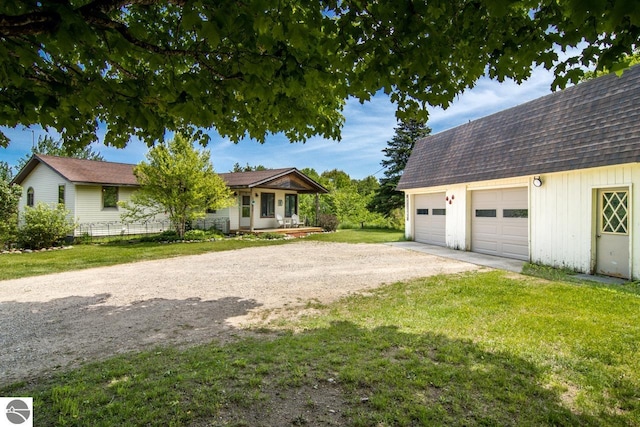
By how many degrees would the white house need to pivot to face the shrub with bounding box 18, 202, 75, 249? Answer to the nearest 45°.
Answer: approximately 45° to its right

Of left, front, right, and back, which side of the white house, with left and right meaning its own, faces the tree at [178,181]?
front

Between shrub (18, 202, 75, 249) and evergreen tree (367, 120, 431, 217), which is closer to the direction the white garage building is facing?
the shrub

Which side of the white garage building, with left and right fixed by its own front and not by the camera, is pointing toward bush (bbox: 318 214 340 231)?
right

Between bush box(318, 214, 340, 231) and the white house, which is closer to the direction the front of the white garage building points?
the white house

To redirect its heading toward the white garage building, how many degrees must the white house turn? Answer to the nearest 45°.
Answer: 0° — it already faces it

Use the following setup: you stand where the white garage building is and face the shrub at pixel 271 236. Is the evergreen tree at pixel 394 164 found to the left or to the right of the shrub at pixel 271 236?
right

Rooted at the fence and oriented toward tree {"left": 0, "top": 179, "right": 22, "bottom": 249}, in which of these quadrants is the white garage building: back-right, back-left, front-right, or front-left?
back-left

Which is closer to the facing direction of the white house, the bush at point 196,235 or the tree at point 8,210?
the bush

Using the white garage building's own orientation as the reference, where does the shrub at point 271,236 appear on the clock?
The shrub is roughly at 2 o'clock from the white garage building.

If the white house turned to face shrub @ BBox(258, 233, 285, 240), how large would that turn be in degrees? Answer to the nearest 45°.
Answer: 0° — it already faces it

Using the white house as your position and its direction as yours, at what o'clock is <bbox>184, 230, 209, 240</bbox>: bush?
The bush is roughly at 12 o'clock from the white house.

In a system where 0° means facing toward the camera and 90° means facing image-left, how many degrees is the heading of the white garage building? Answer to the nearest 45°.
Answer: approximately 45°

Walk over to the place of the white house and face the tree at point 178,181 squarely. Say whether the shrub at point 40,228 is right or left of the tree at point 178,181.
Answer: right
